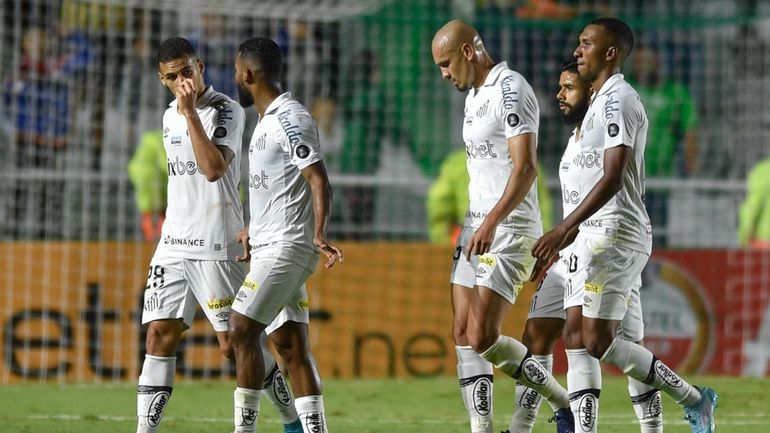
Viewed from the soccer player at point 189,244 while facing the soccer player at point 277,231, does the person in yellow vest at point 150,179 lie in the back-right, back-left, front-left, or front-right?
back-left

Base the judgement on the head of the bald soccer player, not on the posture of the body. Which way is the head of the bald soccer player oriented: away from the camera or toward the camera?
toward the camera

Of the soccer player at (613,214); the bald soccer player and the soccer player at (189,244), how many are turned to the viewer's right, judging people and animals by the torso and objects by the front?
0

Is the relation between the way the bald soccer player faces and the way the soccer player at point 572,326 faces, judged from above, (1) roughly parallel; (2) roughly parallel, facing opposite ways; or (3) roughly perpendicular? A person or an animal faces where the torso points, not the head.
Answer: roughly parallel

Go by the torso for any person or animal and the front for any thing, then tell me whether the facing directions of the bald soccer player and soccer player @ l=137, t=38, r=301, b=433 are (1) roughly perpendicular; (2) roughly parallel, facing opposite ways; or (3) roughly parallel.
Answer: roughly parallel

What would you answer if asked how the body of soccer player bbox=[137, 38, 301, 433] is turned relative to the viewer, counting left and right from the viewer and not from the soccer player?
facing the viewer and to the left of the viewer

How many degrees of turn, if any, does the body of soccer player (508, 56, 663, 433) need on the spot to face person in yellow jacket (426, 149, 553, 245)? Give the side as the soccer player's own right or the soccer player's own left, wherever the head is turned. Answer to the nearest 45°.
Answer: approximately 135° to the soccer player's own right

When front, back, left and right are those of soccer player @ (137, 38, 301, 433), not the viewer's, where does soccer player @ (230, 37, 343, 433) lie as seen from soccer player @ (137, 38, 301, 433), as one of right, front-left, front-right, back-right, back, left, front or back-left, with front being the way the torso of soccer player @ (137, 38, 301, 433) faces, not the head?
left

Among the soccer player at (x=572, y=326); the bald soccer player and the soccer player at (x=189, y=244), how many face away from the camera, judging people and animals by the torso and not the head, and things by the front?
0
